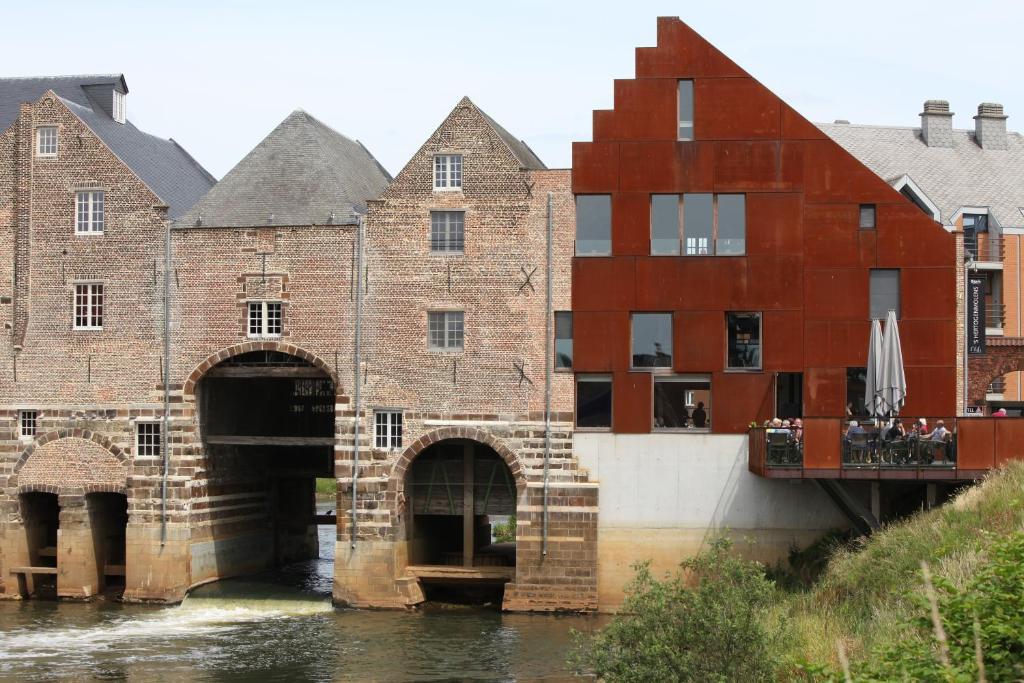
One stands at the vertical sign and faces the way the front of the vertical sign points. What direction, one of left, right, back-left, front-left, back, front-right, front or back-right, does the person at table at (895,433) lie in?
front

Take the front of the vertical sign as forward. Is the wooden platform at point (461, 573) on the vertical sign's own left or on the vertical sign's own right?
on the vertical sign's own right

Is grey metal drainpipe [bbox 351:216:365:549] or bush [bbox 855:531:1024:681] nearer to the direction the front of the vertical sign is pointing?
the bush

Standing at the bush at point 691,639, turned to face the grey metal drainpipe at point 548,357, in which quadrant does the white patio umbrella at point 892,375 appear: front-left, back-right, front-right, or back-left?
front-right

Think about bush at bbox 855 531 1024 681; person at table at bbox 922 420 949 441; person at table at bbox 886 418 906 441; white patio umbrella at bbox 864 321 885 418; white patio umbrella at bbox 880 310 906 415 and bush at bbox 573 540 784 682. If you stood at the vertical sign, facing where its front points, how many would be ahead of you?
6

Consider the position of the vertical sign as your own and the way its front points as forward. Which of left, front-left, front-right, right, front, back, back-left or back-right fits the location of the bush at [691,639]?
front

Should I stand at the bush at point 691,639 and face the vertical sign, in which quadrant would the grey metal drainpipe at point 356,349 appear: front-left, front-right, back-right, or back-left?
front-left

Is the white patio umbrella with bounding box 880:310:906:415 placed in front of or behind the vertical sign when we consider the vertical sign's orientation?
in front

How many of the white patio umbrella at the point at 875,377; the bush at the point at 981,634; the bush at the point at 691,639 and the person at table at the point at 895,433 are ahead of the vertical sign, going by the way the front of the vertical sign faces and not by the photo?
4

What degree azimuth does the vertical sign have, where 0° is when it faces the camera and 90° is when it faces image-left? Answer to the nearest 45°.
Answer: approximately 0°

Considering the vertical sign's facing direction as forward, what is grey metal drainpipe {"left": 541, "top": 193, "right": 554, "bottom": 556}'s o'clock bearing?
The grey metal drainpipe is roughly at 2 o'clock from the vertical sign.

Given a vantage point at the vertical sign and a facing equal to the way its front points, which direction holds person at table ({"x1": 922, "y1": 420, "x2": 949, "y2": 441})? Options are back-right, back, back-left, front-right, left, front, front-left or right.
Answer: front

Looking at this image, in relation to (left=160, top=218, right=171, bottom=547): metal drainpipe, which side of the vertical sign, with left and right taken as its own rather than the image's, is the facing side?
right

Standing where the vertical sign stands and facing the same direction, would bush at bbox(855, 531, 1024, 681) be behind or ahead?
ahead

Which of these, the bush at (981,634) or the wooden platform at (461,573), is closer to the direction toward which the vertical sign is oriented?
the bush
